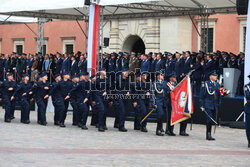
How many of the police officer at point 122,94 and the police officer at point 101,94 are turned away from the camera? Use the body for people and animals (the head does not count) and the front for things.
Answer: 0
